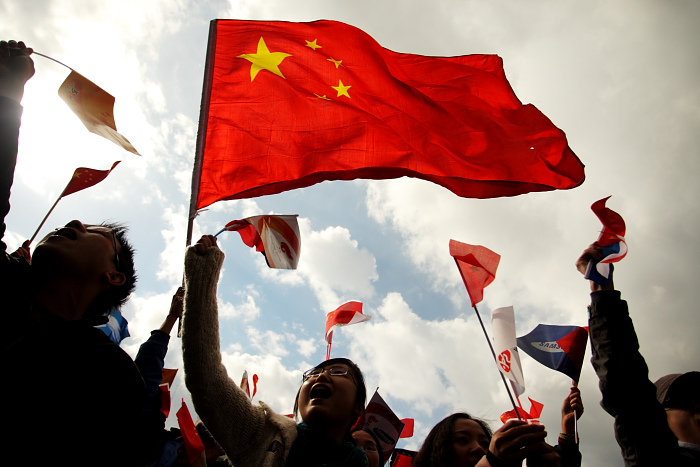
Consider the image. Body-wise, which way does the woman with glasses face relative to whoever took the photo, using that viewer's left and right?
facing the viewer and to the left of the viewer

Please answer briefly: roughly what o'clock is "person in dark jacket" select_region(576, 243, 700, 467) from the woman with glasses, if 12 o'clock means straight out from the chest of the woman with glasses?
The person in dark jacket is roughly at 8 o'clock from the woman with glasses.
